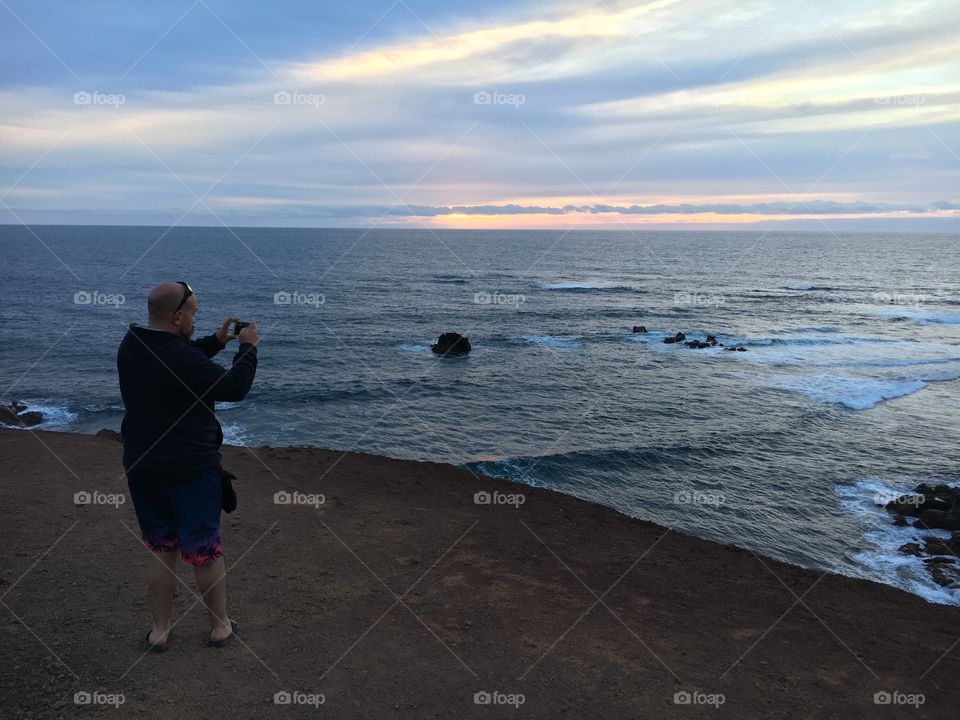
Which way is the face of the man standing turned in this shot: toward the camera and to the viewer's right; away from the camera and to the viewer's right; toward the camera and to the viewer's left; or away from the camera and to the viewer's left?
away from the camera and to the viewer's right

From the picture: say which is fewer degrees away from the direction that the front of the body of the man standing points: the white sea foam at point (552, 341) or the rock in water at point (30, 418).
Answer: the white sea foam

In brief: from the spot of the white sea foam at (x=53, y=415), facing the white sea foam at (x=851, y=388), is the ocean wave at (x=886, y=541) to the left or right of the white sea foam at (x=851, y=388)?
right

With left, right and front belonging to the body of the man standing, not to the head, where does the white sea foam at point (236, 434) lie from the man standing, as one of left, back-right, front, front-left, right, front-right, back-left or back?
front-left

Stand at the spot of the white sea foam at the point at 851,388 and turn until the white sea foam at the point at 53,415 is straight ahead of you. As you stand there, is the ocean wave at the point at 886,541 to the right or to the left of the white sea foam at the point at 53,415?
left

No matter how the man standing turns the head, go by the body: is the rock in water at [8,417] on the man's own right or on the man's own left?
on the man's own left

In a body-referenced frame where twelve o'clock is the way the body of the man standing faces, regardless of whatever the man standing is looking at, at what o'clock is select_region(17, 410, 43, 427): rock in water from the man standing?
The rock in water is roughly at 10 o'clock from the man standing.

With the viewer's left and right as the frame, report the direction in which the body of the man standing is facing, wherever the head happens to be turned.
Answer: facing away from the viewer and to the right of the viewer
